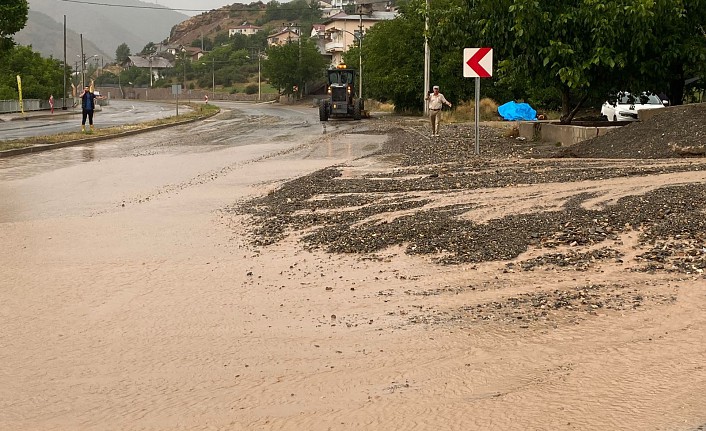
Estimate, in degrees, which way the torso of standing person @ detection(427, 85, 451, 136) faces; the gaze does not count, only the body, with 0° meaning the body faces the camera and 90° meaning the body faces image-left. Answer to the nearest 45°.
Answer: approximately 0°

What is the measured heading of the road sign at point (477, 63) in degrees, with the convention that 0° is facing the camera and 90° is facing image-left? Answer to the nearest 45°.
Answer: approximately 0°

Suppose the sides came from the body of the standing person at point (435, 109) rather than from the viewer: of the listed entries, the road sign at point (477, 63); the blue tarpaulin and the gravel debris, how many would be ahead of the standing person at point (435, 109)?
2

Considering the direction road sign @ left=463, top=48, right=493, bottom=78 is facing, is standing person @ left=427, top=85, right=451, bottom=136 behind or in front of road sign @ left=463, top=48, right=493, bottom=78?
behind

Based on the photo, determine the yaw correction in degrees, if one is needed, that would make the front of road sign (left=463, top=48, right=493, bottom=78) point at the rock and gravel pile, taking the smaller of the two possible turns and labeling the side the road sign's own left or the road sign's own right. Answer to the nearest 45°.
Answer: approximately 45° to the road sign's own left

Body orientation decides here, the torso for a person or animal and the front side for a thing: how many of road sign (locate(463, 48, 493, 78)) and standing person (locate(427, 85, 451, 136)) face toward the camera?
2

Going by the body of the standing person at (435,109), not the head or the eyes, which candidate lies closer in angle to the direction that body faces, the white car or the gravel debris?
the gravel debris

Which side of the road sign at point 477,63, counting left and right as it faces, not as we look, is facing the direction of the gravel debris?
front

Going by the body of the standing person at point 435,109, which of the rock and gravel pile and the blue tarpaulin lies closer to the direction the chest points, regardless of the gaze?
the rock and gravel pile

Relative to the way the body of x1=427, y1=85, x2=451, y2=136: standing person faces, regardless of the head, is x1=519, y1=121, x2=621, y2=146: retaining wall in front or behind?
in front

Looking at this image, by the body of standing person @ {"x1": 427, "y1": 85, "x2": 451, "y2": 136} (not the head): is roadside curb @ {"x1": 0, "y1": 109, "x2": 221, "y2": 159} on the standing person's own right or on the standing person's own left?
on the standing person's own right

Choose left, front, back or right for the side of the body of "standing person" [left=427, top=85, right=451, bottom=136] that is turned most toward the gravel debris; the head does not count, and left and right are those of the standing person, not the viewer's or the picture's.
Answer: front
